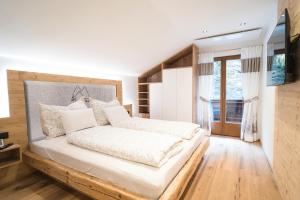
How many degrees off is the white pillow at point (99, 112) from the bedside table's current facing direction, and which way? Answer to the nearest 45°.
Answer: approximately 45° to its left

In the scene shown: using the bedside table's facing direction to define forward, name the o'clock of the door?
The door is roughly at 11 o'clock from the bedside table.

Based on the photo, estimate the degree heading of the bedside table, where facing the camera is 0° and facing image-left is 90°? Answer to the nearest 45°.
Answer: approximately 315°

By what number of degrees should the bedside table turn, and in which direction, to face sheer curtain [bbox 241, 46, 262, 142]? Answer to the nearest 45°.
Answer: approximately 45° to its left

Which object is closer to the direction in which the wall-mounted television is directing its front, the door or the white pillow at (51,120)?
the white pillow

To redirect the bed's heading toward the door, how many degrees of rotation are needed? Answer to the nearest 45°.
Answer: approximately 90° to its left

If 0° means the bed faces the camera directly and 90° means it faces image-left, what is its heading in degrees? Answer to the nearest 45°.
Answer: approximately 315°

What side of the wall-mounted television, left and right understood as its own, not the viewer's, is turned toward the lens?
left

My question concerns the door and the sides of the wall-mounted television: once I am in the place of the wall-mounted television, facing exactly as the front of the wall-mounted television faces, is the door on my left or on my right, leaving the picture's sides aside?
on my right

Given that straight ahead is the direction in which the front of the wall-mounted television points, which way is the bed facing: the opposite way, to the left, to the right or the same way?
the opposite way

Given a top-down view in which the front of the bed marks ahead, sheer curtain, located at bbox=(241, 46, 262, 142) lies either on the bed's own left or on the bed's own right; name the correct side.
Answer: on the bed's own left

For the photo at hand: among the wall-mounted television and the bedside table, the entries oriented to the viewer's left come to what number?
1
